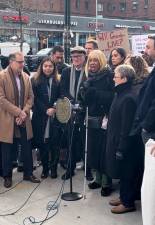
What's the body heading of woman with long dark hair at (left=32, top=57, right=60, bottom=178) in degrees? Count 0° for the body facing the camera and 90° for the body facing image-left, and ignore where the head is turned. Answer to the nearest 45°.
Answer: approximately 0°

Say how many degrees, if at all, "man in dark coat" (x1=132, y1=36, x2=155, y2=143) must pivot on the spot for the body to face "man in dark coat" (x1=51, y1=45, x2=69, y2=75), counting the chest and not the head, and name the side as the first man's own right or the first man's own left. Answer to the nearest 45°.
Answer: approximately 45° to the first man's own right

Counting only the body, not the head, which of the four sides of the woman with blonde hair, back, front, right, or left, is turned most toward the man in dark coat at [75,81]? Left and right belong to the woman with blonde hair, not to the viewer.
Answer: right

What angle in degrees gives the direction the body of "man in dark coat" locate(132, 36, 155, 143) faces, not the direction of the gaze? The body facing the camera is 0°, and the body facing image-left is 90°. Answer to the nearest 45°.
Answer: approximately 90°

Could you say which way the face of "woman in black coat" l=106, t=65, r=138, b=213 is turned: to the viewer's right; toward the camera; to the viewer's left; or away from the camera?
to the viewer's left

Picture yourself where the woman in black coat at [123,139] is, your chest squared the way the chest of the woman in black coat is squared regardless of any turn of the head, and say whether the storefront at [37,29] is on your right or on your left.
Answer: on your right

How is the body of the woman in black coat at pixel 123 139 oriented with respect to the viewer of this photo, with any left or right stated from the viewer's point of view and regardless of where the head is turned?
facing to the left of the viewer

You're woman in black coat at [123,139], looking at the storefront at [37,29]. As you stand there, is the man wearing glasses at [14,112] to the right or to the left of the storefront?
left
